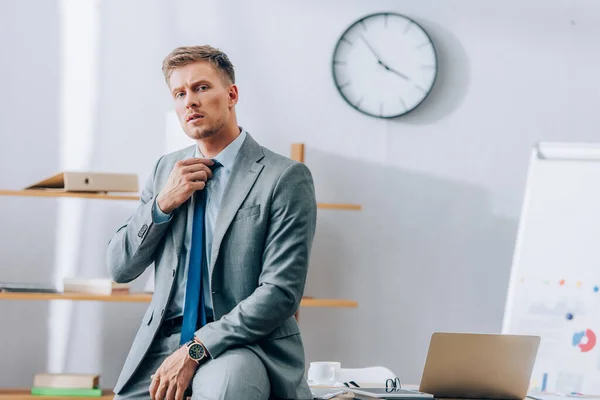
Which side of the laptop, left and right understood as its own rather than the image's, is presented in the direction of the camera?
back

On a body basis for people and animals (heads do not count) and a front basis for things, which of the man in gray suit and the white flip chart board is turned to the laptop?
the white flip chart board

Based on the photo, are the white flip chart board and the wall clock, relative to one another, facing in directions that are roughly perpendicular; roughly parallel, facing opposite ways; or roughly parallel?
roughly parallel

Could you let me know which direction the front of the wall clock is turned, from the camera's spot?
facing the viewer

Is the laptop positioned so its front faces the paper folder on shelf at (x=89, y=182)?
no

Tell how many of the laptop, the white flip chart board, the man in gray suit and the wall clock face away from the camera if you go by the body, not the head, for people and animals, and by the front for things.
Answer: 1

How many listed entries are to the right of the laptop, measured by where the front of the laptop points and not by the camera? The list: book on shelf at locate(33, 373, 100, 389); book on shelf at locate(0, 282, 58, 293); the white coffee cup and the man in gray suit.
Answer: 0

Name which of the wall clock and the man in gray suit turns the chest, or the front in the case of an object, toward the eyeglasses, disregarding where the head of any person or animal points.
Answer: the wall clock

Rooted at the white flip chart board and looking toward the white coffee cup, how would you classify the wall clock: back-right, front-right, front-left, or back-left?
front-right

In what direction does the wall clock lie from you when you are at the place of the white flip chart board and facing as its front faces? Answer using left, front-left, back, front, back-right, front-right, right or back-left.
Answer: right

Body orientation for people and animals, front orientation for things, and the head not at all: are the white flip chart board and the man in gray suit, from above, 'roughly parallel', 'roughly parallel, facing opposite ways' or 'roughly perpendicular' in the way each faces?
roughly parallel

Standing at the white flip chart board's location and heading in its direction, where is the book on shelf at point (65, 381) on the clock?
The book on shelf is roughly at 2 o'clock from the white flip chart board.

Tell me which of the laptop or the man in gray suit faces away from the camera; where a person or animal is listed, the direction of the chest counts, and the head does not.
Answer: the laptop

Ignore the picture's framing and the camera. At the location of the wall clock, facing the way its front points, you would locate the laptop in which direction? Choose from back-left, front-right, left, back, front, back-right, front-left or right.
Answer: front

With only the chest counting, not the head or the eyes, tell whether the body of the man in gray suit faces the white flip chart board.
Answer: no

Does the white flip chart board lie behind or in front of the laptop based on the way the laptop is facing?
in front

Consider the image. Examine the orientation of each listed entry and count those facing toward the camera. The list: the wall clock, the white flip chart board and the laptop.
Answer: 2

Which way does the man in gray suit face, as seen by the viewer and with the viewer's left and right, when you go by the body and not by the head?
facing the viewer and to the left of the viewer

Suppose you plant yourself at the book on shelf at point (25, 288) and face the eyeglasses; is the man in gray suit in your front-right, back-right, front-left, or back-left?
front-right

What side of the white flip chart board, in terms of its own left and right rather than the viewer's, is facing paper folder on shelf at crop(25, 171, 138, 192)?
right
